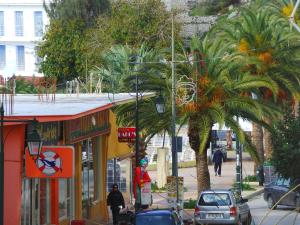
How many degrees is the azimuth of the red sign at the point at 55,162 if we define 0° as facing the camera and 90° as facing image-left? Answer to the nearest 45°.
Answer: approximately 0°

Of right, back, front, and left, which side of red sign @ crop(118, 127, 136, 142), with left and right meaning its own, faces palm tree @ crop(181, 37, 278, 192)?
left

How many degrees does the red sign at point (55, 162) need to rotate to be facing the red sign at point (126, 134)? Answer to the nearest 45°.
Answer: approximately 180°
